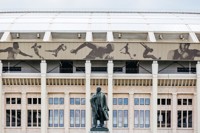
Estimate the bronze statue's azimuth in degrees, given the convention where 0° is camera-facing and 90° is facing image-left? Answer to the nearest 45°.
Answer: approximately 0°
